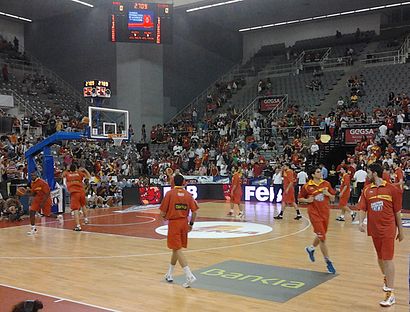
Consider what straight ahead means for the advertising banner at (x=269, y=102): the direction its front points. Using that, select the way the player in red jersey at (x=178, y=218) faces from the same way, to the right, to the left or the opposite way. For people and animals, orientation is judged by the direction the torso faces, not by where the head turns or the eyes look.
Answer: the opposite way

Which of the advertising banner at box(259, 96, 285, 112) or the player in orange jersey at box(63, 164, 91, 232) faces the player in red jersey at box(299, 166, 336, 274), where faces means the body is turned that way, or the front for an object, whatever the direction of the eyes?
the advertising banner

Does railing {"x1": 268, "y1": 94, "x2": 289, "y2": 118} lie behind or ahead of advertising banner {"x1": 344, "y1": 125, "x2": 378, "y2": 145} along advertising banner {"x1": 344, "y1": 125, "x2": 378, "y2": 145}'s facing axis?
behind

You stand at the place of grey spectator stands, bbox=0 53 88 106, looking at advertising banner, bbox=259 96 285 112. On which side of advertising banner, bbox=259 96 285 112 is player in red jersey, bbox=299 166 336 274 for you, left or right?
right

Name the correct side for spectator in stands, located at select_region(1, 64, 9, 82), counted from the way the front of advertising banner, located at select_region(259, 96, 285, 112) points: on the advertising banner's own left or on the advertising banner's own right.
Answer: on the advertising banner's own right

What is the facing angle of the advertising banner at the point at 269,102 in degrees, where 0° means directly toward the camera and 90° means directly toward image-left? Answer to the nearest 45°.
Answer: approximately 0°

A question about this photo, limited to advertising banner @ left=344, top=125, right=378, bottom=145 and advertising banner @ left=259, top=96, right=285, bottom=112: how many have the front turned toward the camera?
2

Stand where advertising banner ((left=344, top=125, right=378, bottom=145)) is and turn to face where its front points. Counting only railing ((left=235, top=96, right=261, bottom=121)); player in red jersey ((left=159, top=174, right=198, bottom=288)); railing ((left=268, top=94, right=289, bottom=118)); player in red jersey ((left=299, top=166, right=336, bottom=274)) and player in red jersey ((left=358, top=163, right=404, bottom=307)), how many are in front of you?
3

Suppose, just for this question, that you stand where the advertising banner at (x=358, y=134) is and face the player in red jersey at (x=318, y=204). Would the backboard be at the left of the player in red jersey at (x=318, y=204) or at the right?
right

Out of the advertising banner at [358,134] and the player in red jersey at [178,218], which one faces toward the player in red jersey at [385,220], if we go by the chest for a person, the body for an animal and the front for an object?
the advertising banner

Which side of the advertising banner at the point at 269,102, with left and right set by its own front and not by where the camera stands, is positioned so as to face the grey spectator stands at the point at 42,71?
right
